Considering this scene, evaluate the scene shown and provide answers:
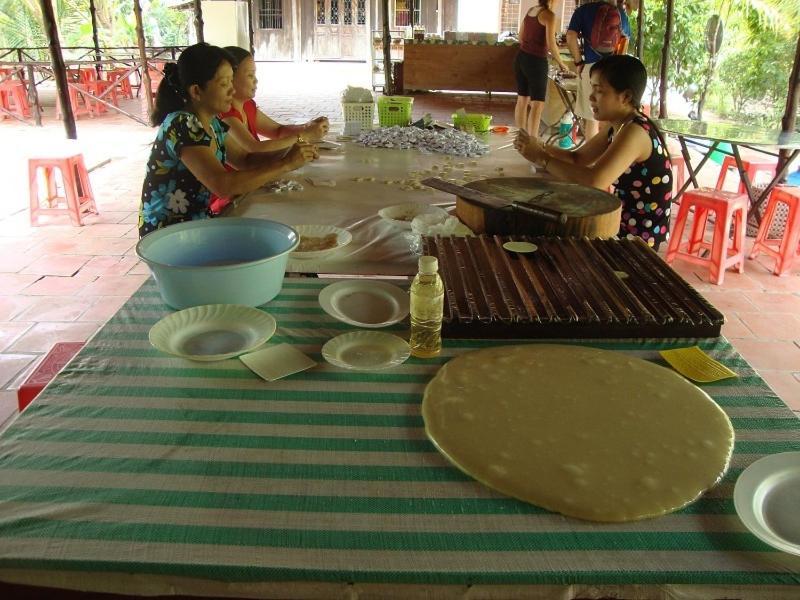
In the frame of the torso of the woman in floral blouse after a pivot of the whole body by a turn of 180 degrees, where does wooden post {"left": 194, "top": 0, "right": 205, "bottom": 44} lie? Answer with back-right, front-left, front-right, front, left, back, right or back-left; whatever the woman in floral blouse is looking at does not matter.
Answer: right

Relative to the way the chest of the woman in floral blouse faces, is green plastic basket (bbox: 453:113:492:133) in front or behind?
in front

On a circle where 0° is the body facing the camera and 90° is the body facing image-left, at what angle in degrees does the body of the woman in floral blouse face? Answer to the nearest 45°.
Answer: approximately 270°

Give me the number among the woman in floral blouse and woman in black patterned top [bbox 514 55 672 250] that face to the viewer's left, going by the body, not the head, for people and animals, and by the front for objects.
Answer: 1

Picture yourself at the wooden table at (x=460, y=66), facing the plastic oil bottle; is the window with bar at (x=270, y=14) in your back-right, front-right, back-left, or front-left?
back-right

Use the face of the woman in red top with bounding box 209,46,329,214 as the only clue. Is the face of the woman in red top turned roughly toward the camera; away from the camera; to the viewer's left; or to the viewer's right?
to the viewer's right

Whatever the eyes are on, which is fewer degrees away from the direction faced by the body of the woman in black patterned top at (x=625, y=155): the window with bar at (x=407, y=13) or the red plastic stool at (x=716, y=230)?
the window with bar

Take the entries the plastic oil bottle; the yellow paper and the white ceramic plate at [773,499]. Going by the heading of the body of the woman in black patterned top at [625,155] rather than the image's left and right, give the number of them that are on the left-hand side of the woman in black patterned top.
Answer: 3

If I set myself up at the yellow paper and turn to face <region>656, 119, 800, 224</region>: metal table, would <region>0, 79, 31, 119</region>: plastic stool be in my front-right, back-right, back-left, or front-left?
front-left

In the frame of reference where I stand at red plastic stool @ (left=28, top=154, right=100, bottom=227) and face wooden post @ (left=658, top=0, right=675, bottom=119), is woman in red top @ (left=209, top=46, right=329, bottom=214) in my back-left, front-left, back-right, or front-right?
front-right

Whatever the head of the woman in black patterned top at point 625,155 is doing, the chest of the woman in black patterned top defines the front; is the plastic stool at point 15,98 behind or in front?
in front

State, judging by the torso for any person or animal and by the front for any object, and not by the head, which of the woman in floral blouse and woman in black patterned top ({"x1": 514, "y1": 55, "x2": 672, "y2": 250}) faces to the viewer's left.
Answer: the woman in black patterned top

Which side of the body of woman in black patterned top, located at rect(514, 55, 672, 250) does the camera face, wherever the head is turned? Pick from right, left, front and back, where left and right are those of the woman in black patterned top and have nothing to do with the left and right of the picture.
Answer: left
